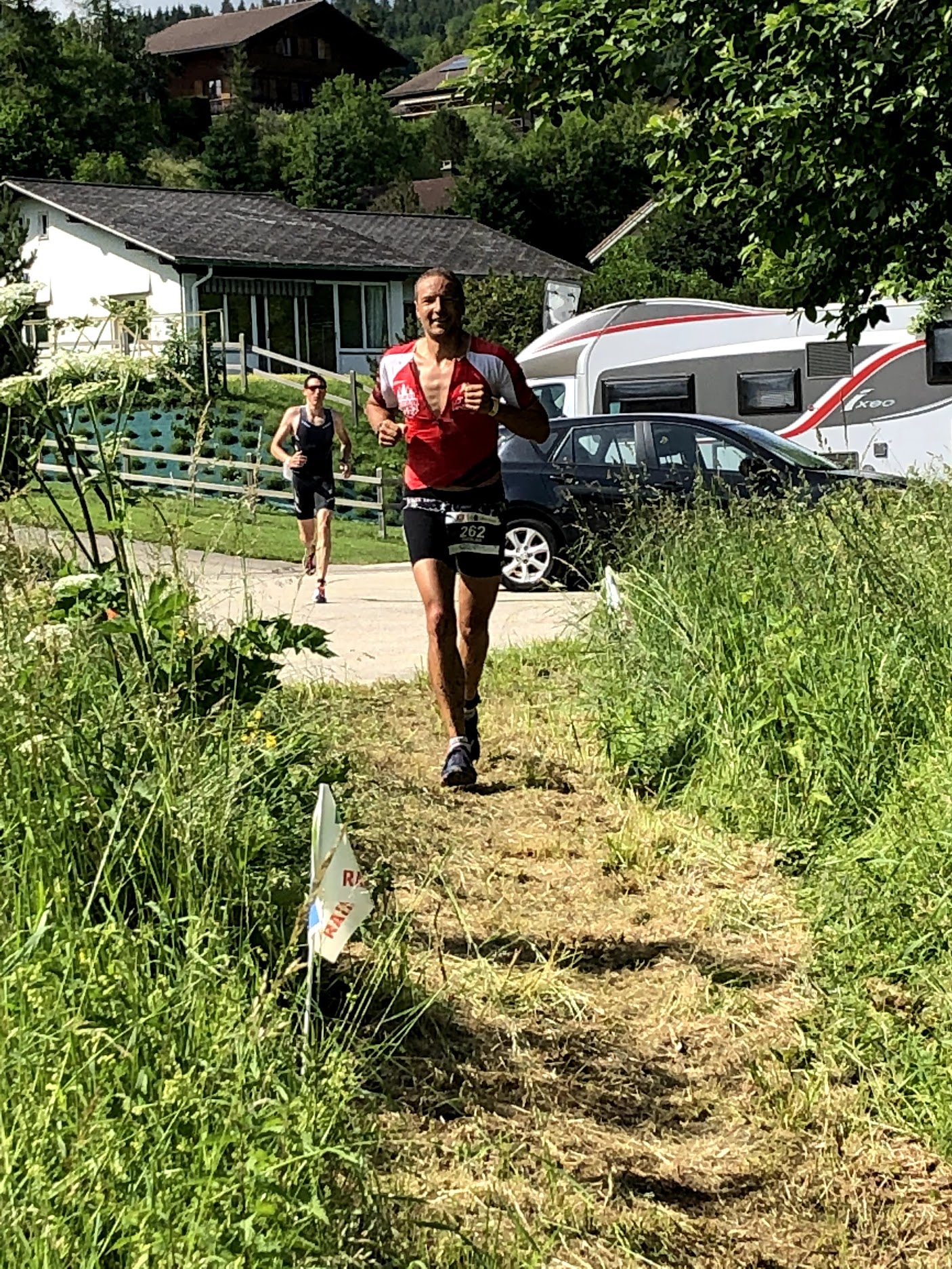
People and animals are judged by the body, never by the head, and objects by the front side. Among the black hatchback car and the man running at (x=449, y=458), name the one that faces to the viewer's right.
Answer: the black hatchback car

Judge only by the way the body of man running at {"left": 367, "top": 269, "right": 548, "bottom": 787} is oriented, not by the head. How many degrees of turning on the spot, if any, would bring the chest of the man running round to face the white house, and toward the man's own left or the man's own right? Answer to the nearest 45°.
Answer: approximately 180°

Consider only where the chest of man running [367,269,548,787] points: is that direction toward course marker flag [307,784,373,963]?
yes

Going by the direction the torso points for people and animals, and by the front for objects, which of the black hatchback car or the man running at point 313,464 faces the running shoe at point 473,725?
the man running

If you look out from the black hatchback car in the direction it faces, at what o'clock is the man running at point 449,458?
The man running is roughly at 3 o'clock from the black hatchback car.

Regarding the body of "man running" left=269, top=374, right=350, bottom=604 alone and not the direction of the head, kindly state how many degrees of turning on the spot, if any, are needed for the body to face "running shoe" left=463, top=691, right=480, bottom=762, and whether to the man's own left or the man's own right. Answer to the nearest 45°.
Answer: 0° — they already face it

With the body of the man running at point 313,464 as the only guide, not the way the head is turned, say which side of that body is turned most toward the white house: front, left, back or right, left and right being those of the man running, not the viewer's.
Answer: back

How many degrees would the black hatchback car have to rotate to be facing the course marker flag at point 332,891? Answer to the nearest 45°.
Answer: approximately 90° to its right

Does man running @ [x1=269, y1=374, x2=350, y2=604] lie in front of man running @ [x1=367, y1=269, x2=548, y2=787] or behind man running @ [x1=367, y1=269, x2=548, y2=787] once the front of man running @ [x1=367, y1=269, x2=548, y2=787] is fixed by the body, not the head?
behind

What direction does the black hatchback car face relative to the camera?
to the viewer's right

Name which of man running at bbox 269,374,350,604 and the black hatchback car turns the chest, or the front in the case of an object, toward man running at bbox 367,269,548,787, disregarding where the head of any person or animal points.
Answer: man running at bbox 269,374,350,604
